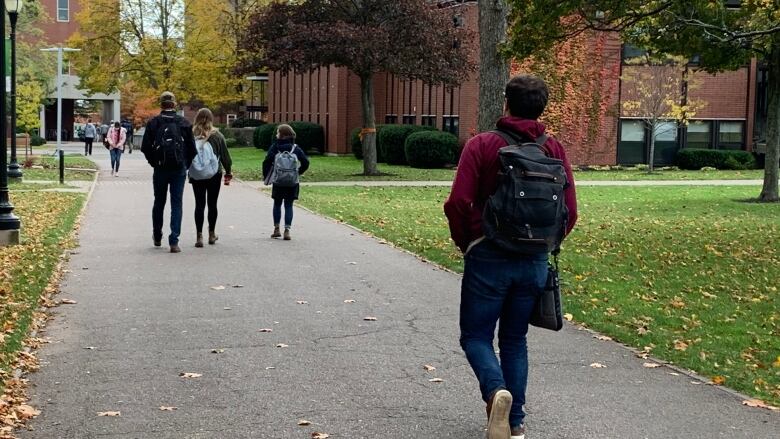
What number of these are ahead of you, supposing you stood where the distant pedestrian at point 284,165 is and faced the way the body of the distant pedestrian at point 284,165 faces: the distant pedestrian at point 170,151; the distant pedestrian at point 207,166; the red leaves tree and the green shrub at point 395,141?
2

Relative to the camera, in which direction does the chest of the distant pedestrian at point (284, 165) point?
away from the camera

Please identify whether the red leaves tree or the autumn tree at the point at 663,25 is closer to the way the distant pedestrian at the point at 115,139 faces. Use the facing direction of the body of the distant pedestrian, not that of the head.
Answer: the autumn tree

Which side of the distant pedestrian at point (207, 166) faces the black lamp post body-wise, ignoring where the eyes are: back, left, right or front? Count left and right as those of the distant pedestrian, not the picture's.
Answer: left

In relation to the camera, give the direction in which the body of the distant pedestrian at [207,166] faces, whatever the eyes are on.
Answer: away from the camera

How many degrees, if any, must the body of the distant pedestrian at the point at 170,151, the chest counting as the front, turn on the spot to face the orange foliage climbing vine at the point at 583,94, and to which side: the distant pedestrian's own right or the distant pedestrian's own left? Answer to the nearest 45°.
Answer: approximately 45° to the distant pedestrian's own right

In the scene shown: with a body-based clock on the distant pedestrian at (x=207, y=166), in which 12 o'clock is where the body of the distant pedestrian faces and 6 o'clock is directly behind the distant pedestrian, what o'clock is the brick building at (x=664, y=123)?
The brick building is roughly at 1 o'clock from the distant pedestrian.

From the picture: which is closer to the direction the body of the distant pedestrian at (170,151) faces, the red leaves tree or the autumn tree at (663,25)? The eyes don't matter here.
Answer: the red leaves tree

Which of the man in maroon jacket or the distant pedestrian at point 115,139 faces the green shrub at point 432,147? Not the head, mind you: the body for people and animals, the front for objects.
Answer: the man in maroon jacket

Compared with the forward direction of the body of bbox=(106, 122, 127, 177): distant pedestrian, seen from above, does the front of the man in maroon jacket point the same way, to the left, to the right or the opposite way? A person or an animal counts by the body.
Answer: the opposite way

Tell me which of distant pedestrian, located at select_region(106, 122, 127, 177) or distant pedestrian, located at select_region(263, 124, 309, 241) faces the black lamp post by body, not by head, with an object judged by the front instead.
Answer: distant pedestrian, located at select_region(106, 122, 127, 177)

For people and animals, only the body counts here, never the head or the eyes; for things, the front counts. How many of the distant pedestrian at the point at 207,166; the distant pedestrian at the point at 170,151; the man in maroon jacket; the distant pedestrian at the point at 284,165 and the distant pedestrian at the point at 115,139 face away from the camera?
4

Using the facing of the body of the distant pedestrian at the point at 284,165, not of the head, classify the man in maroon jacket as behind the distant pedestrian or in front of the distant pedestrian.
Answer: behind

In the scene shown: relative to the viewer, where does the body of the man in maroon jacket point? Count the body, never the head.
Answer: away from the camera

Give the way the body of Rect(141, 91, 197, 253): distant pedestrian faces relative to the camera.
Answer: away from the camera

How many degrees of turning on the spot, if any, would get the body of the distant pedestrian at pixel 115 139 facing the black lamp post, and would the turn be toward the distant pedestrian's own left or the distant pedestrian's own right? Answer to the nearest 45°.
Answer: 0° — they already face it
